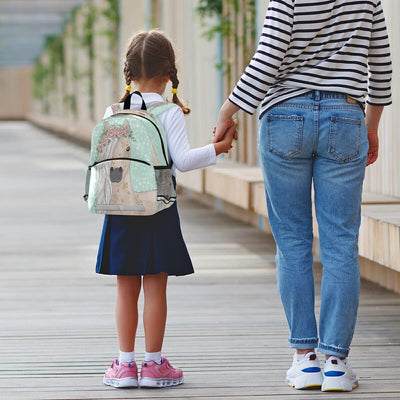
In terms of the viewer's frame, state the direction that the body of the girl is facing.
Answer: away from the camera

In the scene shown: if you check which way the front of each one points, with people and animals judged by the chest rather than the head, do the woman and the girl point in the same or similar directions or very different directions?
same or similar directions

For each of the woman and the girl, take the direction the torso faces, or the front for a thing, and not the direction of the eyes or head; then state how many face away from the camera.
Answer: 2

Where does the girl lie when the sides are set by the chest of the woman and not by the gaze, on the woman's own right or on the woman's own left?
on the woman's own left

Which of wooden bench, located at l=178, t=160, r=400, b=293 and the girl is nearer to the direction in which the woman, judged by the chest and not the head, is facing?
the wooden bench

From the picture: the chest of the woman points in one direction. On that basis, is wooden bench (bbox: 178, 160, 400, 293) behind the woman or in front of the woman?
in front

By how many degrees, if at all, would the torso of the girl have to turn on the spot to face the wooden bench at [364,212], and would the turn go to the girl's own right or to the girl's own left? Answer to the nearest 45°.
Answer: approximately 45° to the girl's own right

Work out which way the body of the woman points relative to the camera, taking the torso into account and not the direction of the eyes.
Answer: away from the camera

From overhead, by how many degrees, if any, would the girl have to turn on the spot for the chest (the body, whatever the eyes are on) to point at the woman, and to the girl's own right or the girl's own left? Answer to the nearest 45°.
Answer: approximately 90° to the girl's own right

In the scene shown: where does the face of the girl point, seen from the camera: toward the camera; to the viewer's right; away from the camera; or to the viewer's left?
away from the camera
